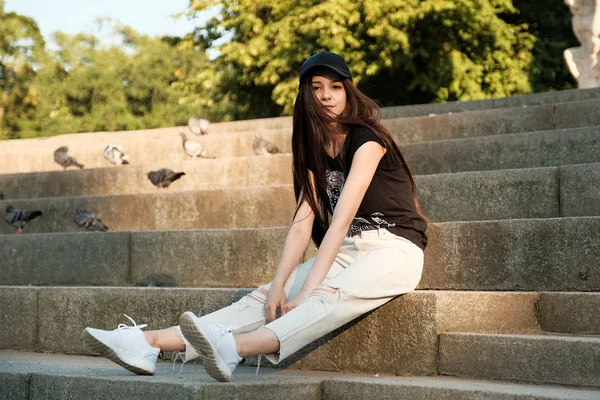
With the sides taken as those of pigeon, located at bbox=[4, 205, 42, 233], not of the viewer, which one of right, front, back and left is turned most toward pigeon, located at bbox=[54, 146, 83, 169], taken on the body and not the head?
right

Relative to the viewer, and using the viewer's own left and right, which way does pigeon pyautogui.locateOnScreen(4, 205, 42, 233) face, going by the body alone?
facing to the left of the viewer

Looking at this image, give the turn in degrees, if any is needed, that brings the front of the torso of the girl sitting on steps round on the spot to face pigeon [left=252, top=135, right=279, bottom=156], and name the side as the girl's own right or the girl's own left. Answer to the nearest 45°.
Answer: approximately 135° to the girl's own right

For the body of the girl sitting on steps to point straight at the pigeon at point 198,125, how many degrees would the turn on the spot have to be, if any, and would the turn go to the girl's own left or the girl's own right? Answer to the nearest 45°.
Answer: approximately 135° to the girl's own right

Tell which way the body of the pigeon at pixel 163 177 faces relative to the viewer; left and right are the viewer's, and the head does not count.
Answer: facing to the left of the viewer

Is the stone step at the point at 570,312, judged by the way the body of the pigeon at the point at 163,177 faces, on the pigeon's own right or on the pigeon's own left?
on the pigeon's own left
